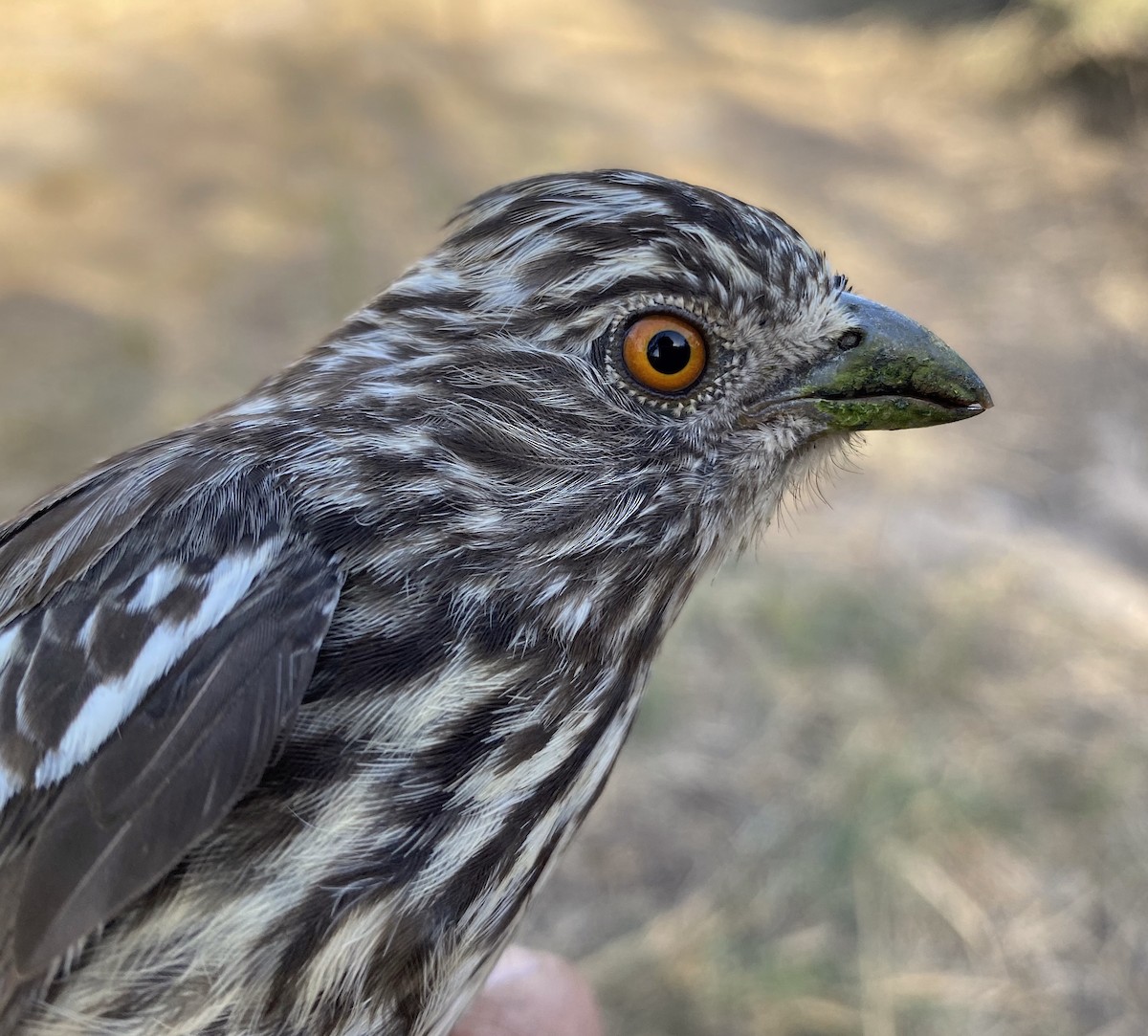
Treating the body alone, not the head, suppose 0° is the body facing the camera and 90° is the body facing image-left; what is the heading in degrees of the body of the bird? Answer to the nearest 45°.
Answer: approximately 270°
